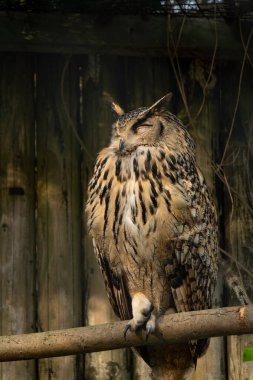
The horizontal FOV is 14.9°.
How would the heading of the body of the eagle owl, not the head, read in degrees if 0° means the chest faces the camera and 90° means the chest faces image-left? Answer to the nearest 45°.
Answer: approximately 45°
